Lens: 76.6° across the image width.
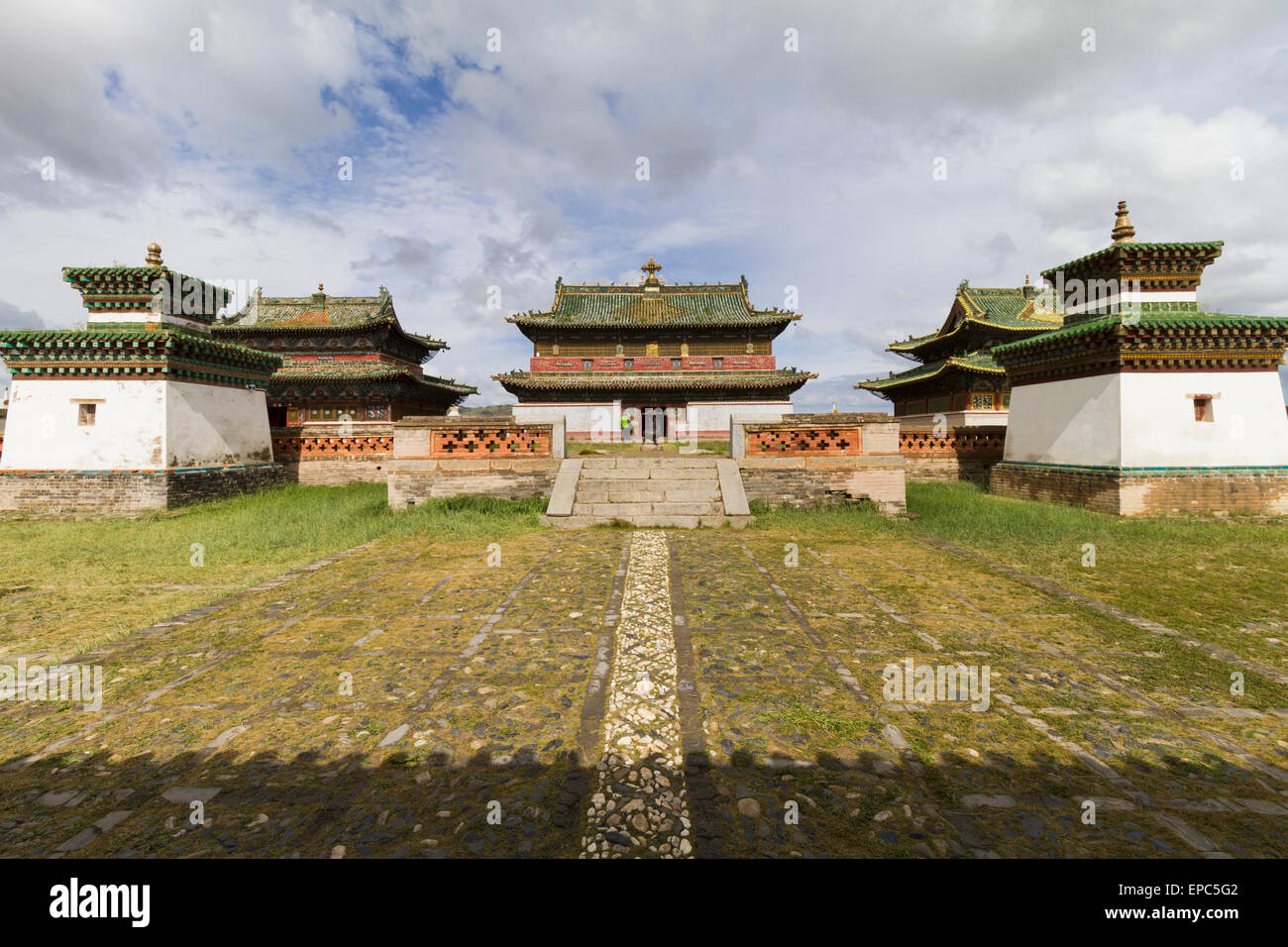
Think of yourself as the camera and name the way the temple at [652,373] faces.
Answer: facing the viewer

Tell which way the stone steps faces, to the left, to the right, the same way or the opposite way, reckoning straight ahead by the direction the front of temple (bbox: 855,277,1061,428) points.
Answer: the same way

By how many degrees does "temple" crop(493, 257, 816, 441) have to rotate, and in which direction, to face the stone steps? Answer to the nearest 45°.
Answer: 0° — it already faces it

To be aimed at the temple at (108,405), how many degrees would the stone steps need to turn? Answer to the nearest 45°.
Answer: approximately 90° to its right

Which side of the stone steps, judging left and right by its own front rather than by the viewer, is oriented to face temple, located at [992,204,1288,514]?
left

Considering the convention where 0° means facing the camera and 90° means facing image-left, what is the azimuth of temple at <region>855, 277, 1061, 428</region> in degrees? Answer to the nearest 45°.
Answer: approximately 315°

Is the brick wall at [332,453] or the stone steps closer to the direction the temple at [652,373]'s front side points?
the stone steps

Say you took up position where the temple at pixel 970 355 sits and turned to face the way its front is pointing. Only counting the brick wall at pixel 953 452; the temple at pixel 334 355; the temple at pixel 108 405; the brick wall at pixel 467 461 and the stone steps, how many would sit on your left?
0

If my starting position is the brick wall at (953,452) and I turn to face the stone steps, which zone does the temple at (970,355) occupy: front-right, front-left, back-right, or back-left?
back-right

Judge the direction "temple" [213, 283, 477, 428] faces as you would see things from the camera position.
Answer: facing the viewer and to the left of the viewer
